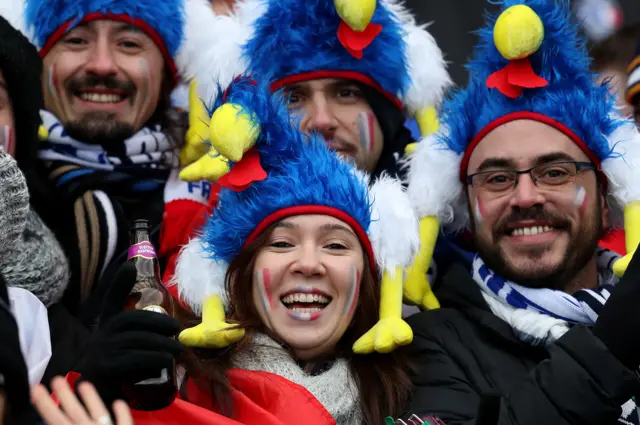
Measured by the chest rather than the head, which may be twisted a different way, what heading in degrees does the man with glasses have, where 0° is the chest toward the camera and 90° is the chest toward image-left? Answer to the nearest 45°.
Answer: approximately 0°

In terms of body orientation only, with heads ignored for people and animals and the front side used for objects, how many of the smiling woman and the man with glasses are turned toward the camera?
2

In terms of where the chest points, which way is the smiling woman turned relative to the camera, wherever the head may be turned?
toward the camera

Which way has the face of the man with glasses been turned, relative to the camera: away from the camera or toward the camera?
toward the camera

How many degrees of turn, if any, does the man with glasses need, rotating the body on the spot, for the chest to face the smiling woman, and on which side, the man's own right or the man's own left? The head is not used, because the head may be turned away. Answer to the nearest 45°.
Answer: approximately 45° to the man's own right

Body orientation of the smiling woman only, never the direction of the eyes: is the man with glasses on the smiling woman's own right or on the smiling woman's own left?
on the smiling woman's own left

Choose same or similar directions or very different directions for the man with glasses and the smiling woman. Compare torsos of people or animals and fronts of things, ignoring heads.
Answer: same or similar directions

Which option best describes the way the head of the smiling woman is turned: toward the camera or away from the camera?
toward the camera
